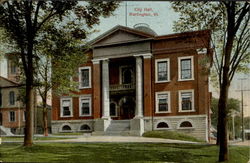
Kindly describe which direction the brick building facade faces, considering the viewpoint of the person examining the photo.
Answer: facing the viewer
